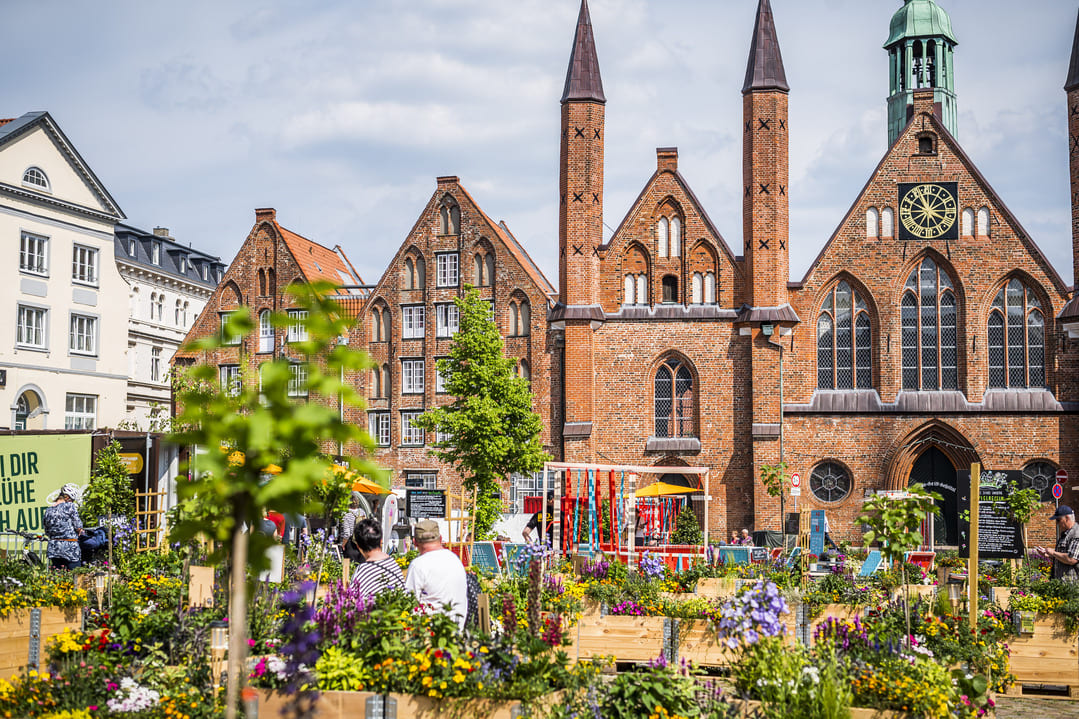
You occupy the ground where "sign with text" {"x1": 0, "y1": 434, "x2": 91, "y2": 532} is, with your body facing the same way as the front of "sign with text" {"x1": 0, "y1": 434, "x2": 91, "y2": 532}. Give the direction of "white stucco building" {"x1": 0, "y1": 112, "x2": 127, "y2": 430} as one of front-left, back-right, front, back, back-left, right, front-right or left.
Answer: back

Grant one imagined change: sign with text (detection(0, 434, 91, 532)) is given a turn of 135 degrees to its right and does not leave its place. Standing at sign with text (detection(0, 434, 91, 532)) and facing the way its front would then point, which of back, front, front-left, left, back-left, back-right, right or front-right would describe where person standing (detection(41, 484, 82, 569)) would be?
back-left

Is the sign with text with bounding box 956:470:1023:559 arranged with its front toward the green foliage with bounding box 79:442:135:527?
no

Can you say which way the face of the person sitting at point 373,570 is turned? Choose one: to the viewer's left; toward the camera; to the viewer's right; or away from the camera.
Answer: away from the camera

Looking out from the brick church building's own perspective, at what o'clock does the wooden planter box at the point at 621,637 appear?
The wooden planter box is roughly at 12 o'clock from the brick church building.

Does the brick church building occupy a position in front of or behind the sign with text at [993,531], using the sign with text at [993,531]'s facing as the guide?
behind

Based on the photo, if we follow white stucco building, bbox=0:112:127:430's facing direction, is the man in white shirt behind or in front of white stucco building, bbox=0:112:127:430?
in front

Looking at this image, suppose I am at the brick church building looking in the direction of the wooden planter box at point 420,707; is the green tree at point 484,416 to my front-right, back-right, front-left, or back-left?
front-right

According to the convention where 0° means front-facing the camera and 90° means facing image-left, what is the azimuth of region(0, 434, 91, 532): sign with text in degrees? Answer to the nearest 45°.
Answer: approximately 0°

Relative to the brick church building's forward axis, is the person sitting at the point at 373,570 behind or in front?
in front

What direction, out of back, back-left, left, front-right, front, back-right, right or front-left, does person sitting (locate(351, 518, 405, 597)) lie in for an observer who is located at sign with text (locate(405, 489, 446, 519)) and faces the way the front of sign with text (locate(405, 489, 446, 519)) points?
front

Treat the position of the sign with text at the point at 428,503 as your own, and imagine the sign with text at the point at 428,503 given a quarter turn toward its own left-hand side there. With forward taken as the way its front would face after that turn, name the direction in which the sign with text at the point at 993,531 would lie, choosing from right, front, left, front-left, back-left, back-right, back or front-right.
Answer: front-right

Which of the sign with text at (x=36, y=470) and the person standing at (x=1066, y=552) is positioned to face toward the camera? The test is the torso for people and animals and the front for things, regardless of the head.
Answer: the sign with text

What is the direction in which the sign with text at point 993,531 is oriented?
toward the camera

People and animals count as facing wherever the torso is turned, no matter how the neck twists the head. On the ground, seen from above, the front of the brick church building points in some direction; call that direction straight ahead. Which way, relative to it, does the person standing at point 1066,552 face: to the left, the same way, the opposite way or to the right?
to the right
